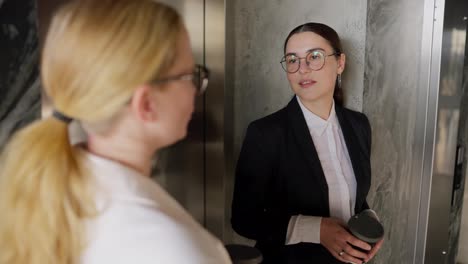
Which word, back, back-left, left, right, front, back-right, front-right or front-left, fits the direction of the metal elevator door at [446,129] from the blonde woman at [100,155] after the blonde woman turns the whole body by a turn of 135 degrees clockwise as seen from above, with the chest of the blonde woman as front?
back-left

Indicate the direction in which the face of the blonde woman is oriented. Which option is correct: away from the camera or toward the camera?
away from the camera

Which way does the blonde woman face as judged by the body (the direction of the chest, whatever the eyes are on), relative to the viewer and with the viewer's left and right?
facing away from the viewer and to the right of the viewer
